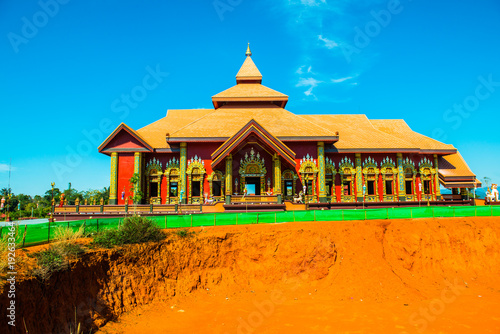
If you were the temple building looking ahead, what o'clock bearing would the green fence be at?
The green fence is roughly at 12 o'clock from the temple building.

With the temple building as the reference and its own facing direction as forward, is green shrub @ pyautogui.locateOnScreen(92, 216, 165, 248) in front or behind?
in front

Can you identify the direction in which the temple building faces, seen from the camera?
facing the viewer
